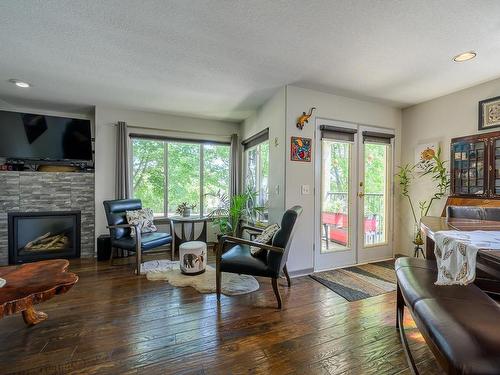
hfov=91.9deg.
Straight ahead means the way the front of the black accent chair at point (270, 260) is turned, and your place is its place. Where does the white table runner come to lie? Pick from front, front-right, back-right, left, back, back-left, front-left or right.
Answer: back-left

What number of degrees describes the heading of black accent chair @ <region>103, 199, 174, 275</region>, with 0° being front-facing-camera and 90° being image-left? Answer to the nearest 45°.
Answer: approximately 315°

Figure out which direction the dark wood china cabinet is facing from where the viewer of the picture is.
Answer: facing the viewer and to the left of the viewer

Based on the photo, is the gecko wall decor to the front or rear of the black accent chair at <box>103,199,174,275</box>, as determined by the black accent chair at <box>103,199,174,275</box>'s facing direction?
to the front

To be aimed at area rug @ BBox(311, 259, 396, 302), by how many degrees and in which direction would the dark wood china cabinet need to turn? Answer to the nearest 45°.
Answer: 0° — it already faces it

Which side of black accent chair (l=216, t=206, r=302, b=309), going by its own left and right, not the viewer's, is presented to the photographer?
left

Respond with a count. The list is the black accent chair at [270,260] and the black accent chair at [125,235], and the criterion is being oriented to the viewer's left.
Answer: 1

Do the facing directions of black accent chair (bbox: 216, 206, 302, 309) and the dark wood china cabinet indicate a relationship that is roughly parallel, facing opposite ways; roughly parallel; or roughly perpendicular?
roughly parallel

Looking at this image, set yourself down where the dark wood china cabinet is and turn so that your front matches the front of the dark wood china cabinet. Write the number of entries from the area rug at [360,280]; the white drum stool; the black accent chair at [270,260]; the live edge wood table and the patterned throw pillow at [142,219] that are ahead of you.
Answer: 5

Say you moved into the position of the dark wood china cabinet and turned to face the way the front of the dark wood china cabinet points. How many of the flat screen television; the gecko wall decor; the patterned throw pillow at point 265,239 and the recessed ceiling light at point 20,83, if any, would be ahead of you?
4

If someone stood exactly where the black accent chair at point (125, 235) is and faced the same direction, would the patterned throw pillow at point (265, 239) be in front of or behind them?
in front

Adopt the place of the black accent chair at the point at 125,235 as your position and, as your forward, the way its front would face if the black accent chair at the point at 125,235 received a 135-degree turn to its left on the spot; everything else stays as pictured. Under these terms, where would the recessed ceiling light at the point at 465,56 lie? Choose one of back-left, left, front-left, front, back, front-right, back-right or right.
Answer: back-right

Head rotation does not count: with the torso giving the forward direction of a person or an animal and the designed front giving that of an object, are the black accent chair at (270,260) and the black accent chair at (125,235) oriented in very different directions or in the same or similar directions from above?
very different directions

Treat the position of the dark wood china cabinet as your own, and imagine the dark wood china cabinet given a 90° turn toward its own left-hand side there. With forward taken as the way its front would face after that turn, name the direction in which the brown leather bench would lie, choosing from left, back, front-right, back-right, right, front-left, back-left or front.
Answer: front-right

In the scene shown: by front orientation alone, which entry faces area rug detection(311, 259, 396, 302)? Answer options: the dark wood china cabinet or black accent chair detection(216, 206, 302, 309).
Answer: the dark wood china cabinet

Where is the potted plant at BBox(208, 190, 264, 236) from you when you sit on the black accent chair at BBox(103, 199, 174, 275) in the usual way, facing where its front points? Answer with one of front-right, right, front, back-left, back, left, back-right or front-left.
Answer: front-left

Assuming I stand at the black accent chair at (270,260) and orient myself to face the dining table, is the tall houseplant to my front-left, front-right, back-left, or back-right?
front-left

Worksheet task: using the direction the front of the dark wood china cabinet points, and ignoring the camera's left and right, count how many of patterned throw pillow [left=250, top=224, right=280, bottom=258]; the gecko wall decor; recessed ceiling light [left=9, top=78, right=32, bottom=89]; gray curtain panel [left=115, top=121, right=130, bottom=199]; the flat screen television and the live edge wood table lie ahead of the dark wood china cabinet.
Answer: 6

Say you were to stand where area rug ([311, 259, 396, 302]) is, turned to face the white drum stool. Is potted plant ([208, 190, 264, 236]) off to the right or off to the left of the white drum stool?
right

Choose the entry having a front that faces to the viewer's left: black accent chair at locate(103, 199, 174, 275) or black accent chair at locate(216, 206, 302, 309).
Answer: black accent chair at locate(216, 206, 302, 309)
